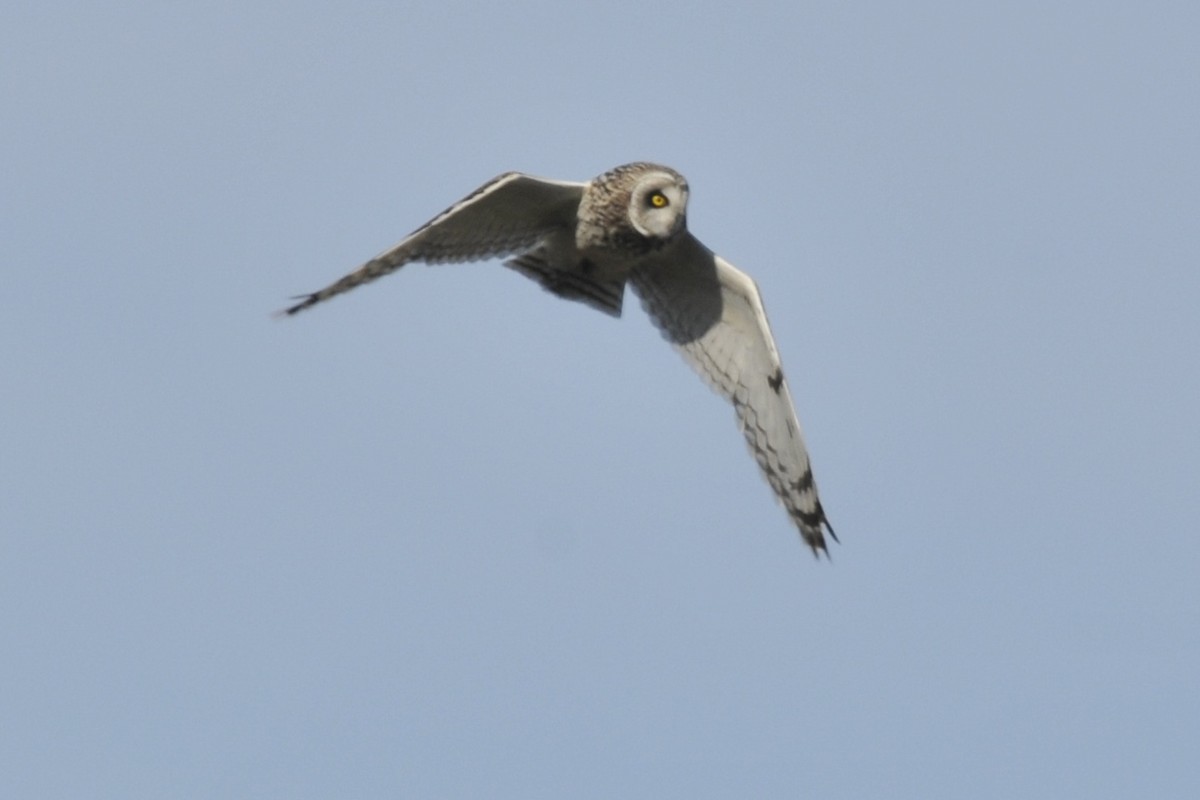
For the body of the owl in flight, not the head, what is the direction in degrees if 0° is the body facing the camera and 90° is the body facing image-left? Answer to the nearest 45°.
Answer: approximately 315°
